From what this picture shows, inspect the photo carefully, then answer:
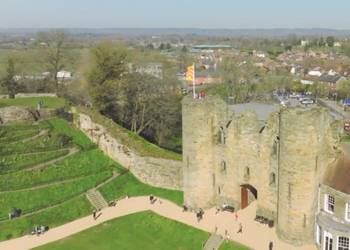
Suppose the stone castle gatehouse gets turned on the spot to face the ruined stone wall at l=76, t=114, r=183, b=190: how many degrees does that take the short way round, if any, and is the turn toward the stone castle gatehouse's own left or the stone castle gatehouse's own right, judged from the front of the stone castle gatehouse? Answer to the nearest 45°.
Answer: approximately 90° to the stone castle gatehouse's own right

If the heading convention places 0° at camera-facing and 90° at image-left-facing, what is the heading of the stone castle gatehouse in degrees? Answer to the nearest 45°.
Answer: approximately 45°
